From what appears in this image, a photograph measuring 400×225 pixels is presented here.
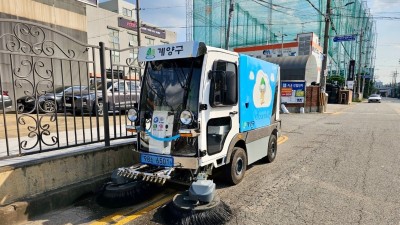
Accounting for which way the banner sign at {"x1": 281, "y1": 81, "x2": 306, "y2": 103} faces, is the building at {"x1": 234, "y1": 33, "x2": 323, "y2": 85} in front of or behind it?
behind

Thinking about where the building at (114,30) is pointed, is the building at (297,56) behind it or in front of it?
in front

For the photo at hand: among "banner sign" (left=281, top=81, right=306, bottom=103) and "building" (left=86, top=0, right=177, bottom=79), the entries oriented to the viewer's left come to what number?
0

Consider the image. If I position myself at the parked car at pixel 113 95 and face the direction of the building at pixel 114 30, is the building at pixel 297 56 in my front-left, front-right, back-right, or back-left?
front-right

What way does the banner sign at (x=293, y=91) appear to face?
toward the camera

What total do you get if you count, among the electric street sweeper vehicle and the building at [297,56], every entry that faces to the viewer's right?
0

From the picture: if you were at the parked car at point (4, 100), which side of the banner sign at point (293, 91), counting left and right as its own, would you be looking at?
front

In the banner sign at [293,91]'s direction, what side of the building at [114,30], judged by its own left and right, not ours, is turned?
front

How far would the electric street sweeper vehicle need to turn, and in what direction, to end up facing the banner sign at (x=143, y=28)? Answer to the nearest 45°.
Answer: approximately 135° to its right

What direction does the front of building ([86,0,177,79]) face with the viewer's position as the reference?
facing the viewer and to the right of the viewer

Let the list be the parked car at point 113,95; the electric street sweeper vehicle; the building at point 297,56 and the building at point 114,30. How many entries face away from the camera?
0

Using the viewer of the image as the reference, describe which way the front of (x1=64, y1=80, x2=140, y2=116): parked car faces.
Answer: facing the viewer and to the left of the viewer
